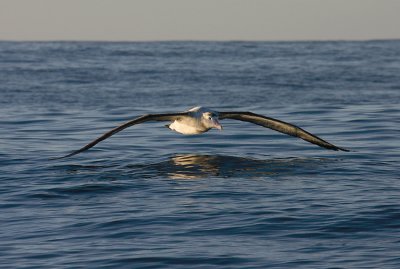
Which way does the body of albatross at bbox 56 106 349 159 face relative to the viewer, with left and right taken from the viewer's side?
facing the viewer and to the right of the viewer
